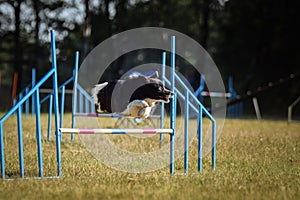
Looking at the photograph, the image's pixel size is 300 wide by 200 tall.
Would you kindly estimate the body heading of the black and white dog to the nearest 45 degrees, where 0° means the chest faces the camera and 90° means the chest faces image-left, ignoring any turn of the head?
approximately 270°
